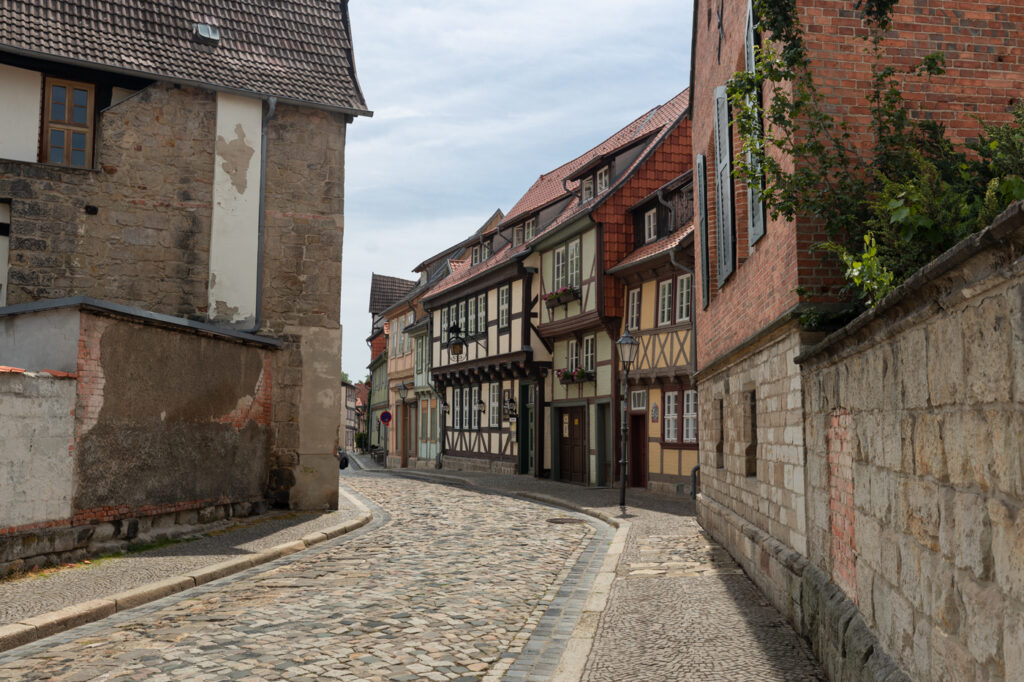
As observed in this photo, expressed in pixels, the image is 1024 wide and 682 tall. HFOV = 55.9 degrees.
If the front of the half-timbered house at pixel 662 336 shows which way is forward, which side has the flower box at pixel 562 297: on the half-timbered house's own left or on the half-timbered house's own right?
on the half-timbered house's own right

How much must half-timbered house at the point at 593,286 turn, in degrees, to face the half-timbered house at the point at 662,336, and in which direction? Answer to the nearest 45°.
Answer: approximately 90° to its left

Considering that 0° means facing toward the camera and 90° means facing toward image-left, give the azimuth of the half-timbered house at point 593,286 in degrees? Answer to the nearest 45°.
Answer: approximately 45°

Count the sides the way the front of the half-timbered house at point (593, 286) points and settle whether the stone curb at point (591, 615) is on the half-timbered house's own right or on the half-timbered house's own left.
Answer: on the half-timbered house's own left

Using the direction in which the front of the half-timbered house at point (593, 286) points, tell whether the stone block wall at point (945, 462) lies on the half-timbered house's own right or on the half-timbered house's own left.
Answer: on the half-timbered house's own left

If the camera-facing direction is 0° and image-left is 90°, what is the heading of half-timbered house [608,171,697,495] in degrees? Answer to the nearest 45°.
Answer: approximately 45°

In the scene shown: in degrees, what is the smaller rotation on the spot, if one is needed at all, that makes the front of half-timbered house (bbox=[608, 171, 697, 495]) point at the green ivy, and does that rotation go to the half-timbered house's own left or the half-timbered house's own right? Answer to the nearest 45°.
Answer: approximately 45° to the half-timbered house's own left
